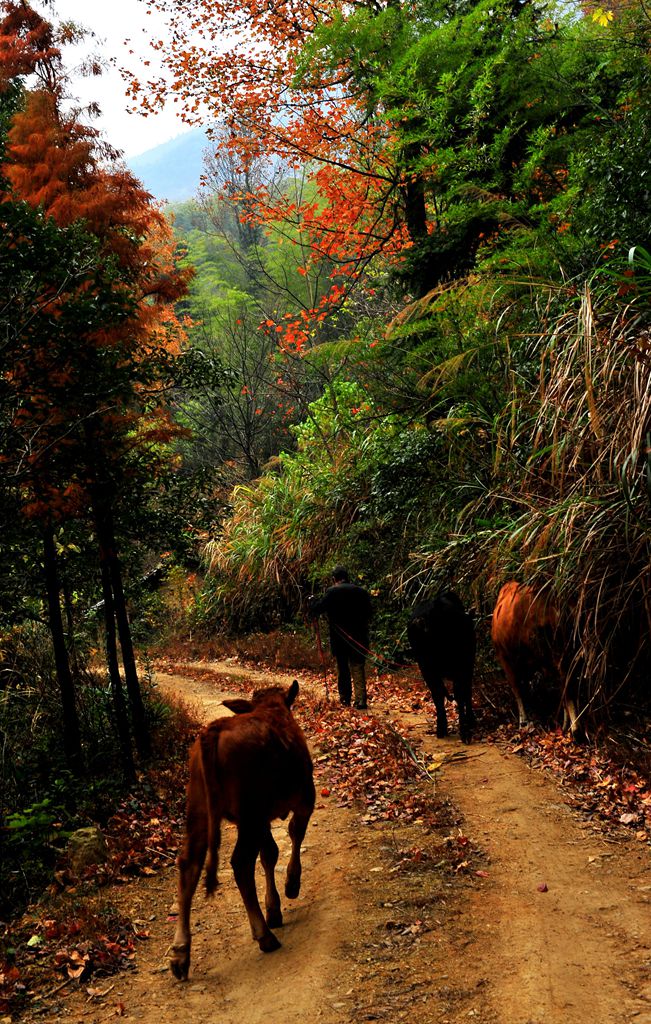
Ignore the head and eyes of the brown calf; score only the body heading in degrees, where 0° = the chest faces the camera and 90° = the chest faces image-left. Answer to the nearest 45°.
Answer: approximately 225°

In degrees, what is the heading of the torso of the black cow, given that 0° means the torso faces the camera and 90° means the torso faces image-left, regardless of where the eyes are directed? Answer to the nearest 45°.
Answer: approximately 180°

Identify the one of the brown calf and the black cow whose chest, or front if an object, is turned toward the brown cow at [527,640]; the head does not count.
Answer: the brown calf

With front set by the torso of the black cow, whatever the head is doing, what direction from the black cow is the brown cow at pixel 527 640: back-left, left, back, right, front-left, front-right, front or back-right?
back-right

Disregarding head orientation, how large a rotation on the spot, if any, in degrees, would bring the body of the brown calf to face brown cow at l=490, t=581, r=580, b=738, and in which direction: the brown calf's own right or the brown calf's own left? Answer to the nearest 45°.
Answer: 0° — it already faces it

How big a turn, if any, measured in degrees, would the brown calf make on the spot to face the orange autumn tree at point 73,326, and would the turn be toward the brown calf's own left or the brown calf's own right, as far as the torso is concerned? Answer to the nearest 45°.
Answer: approximately 45° to the brown calf's own left

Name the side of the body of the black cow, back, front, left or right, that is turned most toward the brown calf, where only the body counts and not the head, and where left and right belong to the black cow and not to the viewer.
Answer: back

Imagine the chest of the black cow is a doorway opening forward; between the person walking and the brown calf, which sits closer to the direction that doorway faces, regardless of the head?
the person walking

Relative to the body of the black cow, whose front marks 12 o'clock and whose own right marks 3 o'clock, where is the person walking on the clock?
The person walking is roughly at 11 o'clock from the black cow.

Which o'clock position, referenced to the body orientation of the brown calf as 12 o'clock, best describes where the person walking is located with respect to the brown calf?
The person walking is roughly at 11 o'clock from the brown calf.

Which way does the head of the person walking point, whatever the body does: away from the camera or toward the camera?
away from the camera
